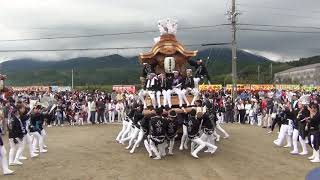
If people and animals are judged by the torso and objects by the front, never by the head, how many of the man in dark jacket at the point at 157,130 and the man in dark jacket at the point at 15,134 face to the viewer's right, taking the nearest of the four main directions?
1

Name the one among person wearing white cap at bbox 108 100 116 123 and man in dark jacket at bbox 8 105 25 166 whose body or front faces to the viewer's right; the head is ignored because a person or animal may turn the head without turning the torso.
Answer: the man in dark jacket

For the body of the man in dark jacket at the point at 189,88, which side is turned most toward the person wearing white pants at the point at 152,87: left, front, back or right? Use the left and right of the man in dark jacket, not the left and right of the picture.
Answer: right

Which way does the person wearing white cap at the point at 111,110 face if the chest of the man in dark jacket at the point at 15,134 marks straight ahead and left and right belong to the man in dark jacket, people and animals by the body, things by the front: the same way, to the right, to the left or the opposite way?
to the right

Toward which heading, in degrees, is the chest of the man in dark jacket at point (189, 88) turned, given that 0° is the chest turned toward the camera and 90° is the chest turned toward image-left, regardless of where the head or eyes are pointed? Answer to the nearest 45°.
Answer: approximately 0°

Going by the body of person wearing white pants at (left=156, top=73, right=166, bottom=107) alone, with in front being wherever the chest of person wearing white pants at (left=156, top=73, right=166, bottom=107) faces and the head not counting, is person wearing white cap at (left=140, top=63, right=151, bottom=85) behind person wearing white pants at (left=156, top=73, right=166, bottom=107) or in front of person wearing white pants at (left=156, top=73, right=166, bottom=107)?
behind

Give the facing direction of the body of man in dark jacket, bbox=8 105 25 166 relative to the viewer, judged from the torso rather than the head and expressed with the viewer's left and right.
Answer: facing to the right of the viewer
